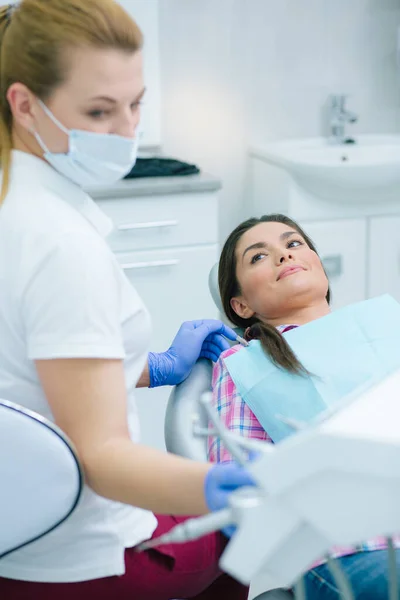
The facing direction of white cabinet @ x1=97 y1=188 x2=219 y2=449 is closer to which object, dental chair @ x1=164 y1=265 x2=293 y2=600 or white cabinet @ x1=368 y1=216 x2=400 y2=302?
the dental chair

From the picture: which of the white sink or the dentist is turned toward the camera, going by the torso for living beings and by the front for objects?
the white sink

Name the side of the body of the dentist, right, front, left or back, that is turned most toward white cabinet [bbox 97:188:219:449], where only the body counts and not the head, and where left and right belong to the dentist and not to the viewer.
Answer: left

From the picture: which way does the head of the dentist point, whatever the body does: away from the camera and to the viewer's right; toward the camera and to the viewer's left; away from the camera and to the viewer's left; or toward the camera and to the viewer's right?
toward the camera and to the viewer's right

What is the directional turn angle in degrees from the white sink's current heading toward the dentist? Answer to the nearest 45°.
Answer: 0° — it already faces them

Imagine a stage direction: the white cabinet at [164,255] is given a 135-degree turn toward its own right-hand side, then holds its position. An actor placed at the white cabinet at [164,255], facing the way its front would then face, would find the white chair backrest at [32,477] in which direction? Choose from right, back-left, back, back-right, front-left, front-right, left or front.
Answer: back-left

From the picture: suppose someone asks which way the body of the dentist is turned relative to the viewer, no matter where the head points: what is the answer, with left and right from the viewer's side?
facing to the right of the viewer

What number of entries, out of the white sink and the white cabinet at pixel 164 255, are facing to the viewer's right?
0

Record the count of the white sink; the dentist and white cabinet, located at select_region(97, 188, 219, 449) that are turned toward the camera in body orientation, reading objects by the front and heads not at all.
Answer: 2

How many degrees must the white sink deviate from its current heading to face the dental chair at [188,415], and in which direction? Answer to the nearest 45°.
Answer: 0° — it already faces it

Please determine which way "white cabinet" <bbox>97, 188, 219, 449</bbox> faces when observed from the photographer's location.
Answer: facing the viewer

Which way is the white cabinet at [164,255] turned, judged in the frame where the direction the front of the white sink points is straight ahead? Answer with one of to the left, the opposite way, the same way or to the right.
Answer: the same way

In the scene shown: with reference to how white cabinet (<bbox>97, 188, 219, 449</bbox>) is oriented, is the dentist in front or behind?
in front

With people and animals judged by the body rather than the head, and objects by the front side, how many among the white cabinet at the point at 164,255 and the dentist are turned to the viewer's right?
1

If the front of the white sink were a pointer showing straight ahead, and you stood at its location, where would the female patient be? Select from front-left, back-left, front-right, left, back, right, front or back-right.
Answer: front
